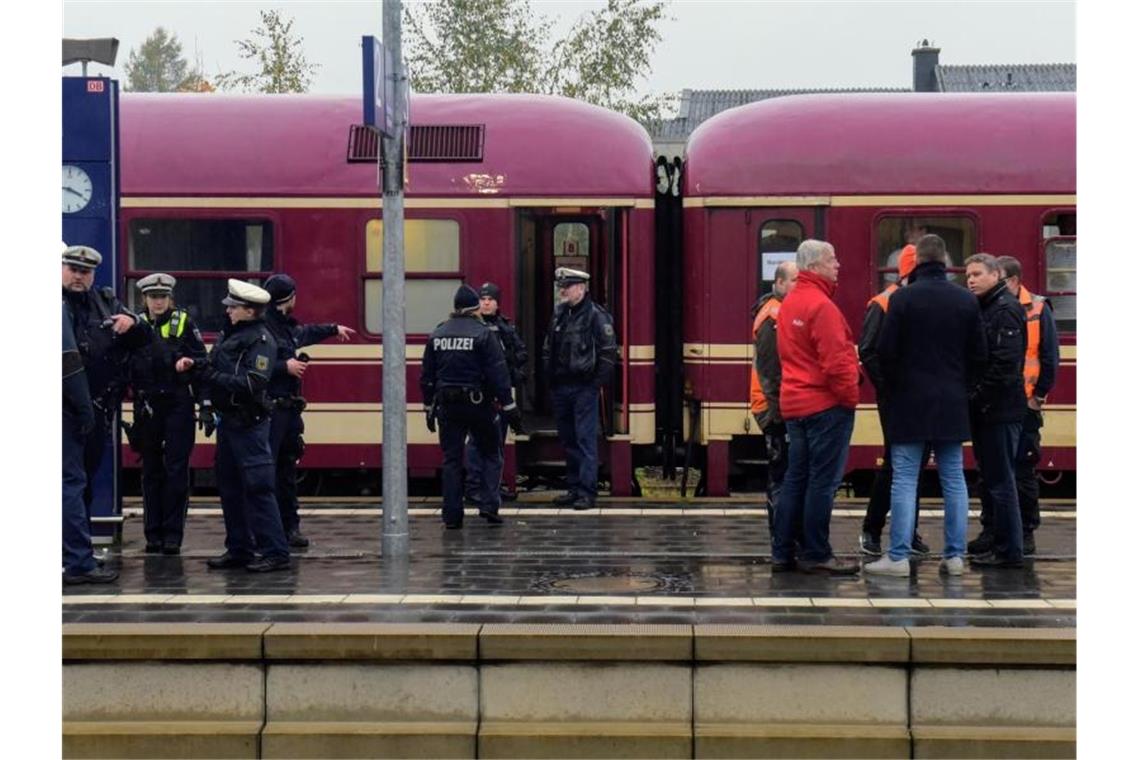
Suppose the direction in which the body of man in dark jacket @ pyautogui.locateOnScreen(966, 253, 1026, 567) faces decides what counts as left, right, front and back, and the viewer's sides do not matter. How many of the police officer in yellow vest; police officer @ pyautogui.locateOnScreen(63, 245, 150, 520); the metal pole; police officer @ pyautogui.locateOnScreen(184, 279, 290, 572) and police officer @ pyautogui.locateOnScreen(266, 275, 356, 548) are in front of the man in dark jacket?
5

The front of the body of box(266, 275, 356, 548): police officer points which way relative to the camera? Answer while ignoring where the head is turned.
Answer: to the viewer's right

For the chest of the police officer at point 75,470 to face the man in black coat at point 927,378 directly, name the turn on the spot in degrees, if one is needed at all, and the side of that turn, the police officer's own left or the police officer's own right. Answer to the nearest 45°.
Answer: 0° — they already face them

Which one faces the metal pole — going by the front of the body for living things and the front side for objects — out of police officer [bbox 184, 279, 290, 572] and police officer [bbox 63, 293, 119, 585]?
police officer [bbox 63, 293, 119, 585]

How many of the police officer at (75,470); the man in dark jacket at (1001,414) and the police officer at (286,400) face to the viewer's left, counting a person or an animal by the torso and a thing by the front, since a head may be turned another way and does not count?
1

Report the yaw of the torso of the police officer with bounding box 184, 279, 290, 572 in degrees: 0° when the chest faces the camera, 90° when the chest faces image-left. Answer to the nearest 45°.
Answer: approximately 90°

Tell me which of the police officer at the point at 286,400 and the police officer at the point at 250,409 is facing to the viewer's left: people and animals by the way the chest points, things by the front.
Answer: the police officer at the point at 250,409

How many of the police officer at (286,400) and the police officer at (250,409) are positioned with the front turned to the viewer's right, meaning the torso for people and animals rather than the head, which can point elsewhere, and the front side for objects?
1

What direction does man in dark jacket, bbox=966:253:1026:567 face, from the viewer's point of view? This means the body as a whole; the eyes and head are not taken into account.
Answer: to the viewer's left

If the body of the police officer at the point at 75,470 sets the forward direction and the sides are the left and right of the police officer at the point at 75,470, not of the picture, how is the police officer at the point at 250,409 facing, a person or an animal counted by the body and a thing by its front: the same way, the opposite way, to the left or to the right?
the opposite way

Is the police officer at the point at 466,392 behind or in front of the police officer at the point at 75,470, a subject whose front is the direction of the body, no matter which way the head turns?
in front

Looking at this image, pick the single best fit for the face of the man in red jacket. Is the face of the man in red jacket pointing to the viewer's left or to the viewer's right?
to the viewer's right

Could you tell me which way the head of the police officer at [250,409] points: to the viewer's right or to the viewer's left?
to the viewer's left
